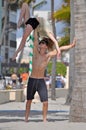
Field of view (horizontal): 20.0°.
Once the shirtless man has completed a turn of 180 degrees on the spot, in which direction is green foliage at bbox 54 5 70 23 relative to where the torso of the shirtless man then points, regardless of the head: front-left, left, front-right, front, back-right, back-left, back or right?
front

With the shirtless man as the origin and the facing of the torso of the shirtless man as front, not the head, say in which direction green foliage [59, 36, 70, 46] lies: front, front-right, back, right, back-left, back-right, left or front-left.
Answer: back

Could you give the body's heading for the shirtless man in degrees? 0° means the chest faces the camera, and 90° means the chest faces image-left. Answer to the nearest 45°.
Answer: approximately 0°
